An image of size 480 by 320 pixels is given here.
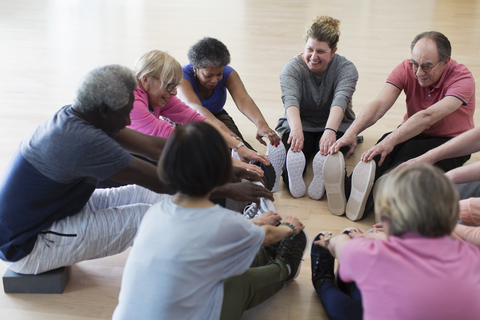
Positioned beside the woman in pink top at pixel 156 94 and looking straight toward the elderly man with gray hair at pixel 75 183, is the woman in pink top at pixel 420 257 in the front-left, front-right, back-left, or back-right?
front-left

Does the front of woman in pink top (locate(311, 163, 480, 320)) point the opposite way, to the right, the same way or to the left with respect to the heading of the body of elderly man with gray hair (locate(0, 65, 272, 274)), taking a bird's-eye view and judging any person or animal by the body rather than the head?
to the left

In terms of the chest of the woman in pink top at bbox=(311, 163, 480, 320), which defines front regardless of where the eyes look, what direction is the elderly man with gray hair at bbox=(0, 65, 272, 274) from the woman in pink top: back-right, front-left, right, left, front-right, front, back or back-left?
front-left

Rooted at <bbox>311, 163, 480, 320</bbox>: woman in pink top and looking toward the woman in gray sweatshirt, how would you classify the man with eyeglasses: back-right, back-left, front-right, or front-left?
front-right

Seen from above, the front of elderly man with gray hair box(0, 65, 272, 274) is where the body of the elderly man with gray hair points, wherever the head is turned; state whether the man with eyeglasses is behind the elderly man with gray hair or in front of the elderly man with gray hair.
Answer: in front

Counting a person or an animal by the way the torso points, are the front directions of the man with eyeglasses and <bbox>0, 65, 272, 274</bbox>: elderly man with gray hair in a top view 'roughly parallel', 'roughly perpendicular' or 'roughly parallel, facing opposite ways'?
roughly parallel, facing opposite ways

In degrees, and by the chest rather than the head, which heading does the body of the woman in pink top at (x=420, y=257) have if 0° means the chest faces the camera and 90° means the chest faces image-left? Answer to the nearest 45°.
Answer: approximately 135°

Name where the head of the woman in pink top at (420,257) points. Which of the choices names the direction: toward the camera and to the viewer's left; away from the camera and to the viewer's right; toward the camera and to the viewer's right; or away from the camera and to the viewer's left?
away from the camera and to the viewer's left

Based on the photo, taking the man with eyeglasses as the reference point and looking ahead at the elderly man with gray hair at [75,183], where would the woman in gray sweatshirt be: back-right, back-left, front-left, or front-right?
front-right

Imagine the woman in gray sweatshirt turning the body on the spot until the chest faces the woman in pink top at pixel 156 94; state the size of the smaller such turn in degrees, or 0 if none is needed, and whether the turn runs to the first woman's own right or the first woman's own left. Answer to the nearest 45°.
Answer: approximately 45° to the first woman's own right

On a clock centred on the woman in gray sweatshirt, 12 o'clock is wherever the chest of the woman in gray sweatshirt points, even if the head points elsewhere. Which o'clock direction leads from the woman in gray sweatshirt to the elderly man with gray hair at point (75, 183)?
The elderly man with gray hair is roughly at 1 o'clock from the woman in gray sweatshirt.

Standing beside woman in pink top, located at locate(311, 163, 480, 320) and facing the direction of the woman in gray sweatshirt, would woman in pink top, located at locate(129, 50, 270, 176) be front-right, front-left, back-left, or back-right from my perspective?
front-left

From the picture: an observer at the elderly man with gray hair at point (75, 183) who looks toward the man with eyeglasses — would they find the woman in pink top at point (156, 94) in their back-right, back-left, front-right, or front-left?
front-left

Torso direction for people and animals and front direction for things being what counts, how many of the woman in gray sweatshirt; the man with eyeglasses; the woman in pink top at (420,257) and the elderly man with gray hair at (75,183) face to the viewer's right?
1

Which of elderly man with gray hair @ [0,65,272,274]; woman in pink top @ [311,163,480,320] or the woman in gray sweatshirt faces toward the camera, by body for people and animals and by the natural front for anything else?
the woman in gray sweatshirt

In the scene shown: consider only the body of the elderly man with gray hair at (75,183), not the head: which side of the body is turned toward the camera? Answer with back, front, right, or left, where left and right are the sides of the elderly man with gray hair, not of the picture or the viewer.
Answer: right

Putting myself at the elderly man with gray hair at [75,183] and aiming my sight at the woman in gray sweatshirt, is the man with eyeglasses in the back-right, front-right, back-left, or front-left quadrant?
front-right

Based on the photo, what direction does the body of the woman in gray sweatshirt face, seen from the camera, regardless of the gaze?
toward the camera

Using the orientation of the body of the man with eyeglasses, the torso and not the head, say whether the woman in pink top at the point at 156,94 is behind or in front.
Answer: in front

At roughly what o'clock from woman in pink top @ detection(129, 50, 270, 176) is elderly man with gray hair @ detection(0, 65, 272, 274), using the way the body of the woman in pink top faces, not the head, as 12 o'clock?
The elderly man with gray hair is roughly at 2 o'clock from the woman in pink top.

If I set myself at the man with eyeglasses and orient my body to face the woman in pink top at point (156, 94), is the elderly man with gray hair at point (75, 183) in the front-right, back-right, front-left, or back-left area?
front-left
